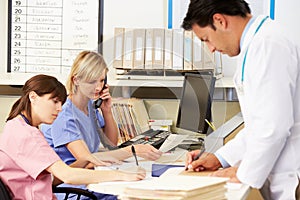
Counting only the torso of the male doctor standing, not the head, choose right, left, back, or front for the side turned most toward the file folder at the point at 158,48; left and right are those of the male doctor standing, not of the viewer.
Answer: right

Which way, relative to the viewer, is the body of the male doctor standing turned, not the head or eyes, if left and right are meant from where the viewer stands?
facing to the left of the viewer

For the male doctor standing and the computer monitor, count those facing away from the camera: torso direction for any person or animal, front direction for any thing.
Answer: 0

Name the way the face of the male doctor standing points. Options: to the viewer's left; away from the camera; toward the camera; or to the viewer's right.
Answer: to the viewer's left

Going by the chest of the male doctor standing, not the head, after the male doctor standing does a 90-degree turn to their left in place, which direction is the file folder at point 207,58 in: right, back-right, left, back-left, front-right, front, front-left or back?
back

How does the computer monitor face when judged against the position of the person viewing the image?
facing the viewer and to the left of the viewer

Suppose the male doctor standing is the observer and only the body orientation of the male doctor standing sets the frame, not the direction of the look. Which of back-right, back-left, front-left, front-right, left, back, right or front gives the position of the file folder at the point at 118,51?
front-right
